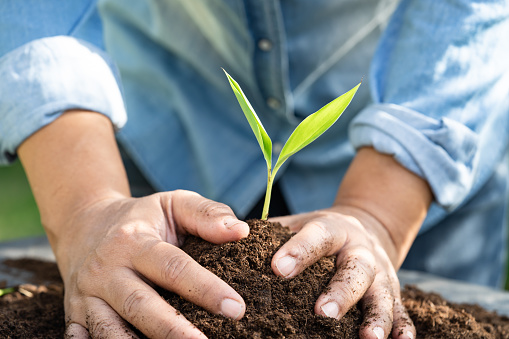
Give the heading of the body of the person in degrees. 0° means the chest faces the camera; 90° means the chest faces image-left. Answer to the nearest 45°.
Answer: approximately 0°
